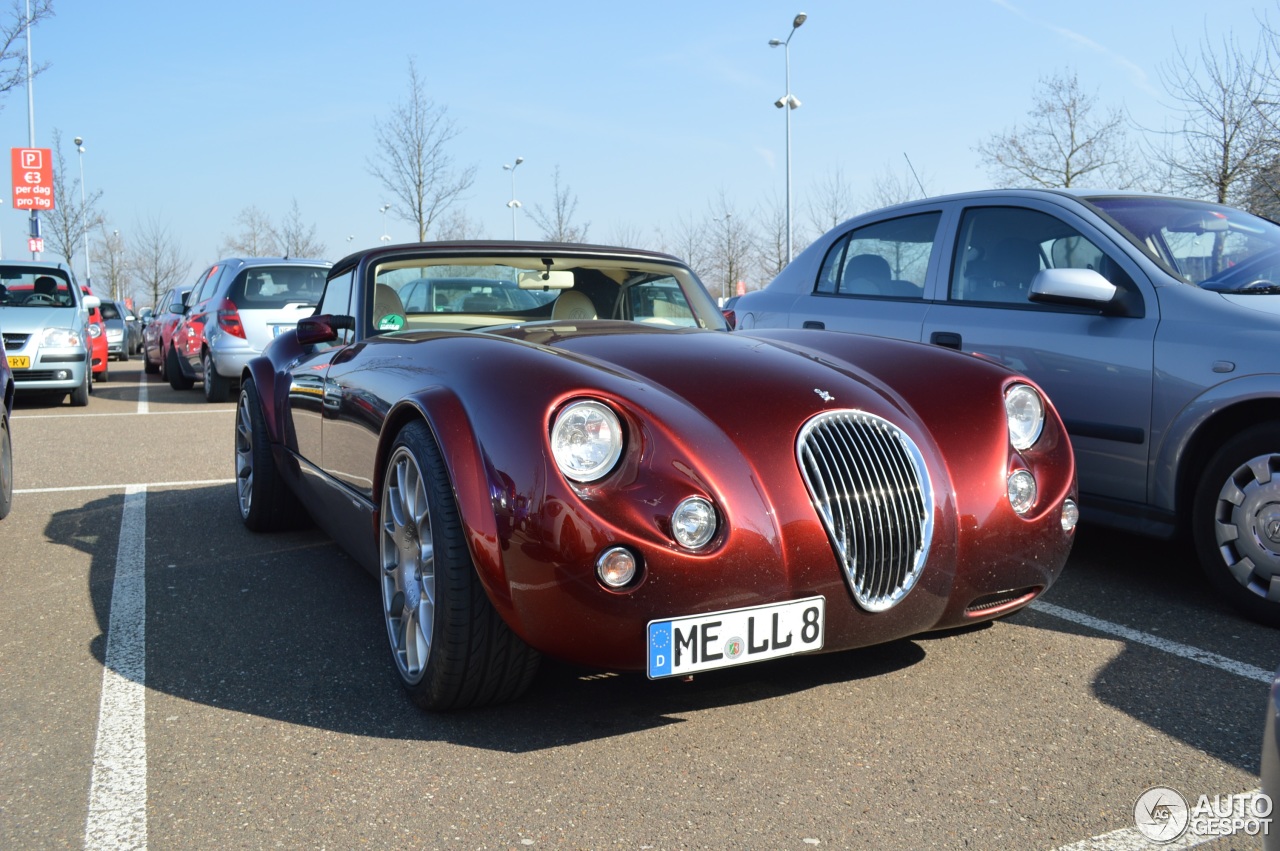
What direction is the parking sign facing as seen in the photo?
toward the camera

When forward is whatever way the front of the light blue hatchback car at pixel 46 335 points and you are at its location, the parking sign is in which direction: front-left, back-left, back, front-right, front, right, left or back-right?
back

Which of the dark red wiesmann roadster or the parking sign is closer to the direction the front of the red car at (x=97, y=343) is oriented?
the dark red wiesmann roadster

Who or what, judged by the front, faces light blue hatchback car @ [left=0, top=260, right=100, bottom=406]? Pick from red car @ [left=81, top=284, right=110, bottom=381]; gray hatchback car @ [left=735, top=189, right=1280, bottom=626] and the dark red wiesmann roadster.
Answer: the red car

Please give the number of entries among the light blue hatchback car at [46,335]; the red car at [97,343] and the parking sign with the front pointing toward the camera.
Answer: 3

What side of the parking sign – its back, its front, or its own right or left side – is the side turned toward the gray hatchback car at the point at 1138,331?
front

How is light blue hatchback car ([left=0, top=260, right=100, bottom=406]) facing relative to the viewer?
toward the camera

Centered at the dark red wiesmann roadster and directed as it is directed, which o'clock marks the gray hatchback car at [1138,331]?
The gray hatchback car is roughly at 9 o'clock from the dark red wiesmann roadster.

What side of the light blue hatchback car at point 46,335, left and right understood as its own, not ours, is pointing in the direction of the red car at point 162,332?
back

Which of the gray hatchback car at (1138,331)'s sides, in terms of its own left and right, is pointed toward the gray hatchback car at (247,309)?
back

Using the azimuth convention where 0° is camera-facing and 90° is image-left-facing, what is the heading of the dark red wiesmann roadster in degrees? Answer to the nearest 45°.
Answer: approximately 315°

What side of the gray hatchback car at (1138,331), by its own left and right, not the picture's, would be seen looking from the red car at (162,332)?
back

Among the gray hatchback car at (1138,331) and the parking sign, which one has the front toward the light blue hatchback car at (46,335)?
the parking sign

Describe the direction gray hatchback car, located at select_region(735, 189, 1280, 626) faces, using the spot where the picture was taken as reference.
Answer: facing the viewer and to the right of the viewer
